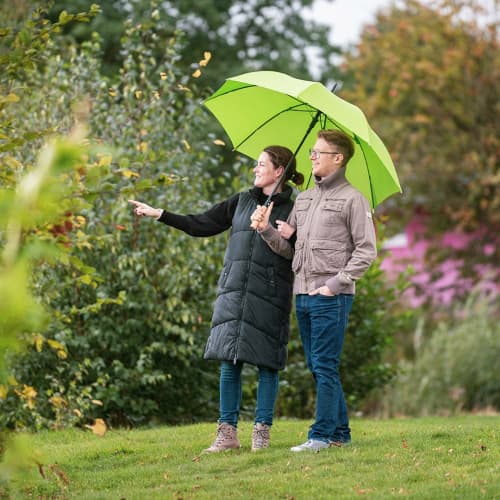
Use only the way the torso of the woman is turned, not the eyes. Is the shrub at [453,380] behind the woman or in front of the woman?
behind

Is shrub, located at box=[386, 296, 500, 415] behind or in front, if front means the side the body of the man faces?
behind

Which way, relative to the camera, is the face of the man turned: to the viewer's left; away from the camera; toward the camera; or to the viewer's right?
to the viewer's left

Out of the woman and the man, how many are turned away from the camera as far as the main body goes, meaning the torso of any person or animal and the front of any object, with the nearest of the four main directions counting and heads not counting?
0

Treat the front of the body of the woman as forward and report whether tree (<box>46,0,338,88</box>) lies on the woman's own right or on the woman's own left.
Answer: on the woman's own right

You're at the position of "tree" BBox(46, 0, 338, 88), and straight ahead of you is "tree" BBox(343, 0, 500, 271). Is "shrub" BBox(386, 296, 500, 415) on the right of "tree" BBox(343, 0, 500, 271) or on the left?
right

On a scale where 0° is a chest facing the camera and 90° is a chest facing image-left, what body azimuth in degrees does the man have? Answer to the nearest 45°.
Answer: approximately 45°

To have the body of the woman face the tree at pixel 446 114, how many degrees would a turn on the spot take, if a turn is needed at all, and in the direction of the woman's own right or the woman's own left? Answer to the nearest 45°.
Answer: approximately 135° to the woman's own right

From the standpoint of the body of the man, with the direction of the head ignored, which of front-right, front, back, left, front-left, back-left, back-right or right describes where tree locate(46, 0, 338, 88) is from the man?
back-right
